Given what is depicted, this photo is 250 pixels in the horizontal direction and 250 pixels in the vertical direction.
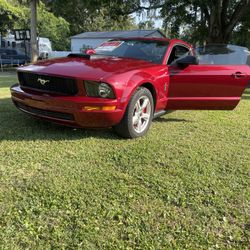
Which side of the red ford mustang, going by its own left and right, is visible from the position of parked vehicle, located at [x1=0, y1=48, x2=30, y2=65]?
right

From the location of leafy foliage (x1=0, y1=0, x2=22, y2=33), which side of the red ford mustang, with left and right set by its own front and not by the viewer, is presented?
right

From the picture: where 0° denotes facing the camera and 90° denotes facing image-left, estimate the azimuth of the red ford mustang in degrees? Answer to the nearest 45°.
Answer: approximately 45°

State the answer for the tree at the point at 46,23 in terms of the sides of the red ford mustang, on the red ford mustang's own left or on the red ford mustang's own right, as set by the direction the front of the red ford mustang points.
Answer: on the red ford mustang's own right

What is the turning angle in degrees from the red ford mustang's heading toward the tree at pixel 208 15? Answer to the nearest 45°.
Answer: approximately 135° to its right

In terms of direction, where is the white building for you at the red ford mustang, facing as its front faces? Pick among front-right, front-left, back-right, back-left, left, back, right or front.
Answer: back-right
